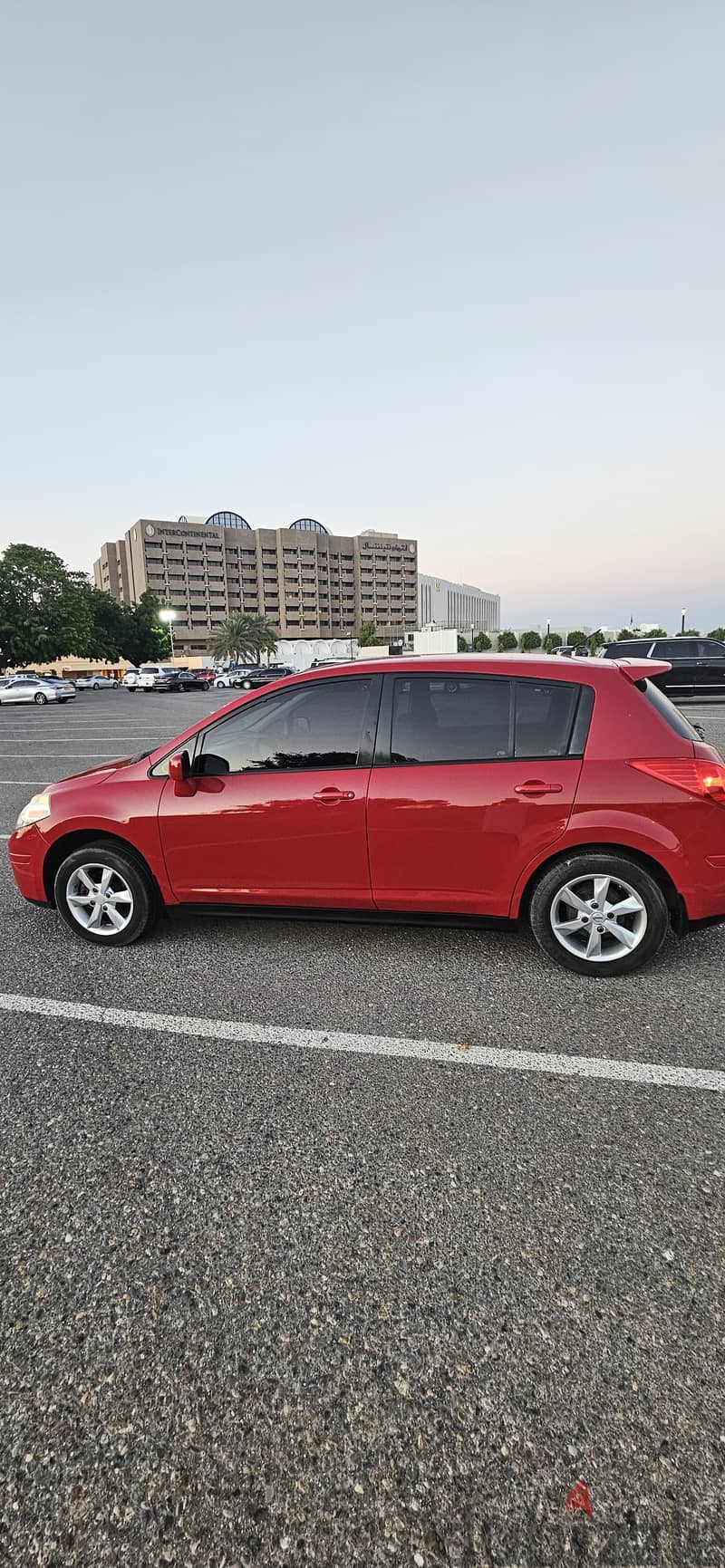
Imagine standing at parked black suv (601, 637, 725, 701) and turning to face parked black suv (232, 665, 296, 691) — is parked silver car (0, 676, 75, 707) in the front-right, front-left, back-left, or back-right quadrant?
front-left

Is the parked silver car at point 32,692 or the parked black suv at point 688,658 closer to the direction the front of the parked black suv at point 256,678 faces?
the parked silver car

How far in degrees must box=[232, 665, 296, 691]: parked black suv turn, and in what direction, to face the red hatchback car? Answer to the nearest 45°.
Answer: approximately 45° to its left

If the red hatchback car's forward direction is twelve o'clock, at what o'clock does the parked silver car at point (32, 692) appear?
The parked silver car is roughly at 2 o'clock from the red hatchback car.

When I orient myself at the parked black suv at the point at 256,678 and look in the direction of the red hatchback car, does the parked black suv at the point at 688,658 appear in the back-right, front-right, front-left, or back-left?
front-left

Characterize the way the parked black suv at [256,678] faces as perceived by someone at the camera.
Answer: facing the viewer and to the left of the viewer

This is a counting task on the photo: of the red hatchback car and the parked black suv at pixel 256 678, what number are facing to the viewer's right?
0

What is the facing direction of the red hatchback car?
to the viewer's left

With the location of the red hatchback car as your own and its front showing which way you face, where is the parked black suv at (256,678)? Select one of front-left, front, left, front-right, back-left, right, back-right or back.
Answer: right
